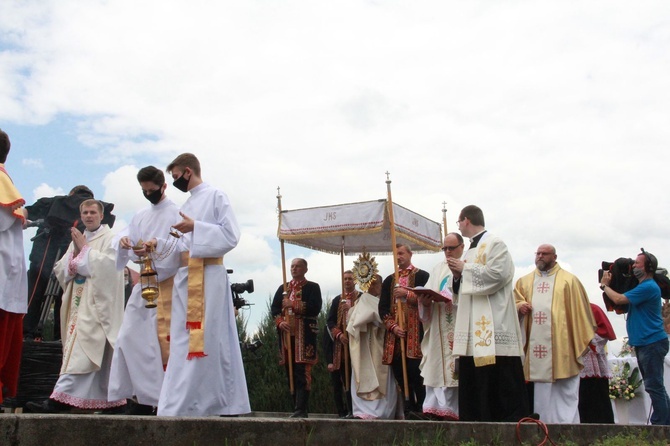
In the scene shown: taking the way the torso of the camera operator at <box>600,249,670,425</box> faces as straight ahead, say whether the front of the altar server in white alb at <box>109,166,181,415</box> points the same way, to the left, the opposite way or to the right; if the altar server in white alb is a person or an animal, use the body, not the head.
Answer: to the left

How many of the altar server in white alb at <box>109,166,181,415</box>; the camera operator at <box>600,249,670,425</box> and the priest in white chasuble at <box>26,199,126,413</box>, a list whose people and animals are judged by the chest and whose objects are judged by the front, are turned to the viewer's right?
0

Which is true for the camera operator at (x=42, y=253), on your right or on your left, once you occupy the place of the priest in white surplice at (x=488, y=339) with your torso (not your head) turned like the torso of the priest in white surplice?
on your right

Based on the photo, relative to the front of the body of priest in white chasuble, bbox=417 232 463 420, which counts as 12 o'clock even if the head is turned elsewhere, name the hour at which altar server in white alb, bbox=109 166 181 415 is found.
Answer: The altar server in white alb is roughly at 2 o'clock from the priest in white chasuble.

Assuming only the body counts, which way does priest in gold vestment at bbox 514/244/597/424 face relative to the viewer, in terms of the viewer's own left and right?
facing the viewer and to the left of the viewer

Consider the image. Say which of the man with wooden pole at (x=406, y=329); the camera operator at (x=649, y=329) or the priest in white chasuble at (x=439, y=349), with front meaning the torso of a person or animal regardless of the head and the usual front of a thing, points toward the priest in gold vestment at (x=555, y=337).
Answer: the camera operator

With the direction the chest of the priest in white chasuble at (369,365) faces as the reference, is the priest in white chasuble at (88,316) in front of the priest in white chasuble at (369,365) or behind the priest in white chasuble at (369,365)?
in front

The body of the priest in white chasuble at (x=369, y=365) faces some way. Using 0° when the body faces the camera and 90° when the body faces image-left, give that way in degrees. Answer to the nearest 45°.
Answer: approximately 45°

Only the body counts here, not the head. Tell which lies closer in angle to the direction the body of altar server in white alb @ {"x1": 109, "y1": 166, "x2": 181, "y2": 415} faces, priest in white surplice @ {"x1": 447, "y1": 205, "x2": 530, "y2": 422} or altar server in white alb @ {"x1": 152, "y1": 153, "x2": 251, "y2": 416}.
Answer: the altar server in white alb

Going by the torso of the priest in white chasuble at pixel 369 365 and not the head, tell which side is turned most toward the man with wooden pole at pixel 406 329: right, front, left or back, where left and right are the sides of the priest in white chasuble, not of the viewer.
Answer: left

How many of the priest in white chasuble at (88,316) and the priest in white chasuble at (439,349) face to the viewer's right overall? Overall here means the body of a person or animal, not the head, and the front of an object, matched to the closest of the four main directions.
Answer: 0
